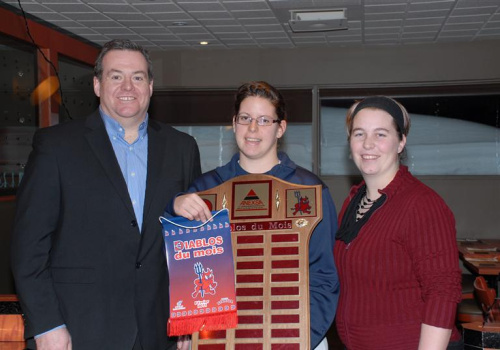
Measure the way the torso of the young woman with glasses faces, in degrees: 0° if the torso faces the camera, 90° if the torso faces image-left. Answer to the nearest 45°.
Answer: approximately 0°

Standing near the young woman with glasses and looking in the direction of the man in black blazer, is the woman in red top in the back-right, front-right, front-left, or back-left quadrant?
back-left

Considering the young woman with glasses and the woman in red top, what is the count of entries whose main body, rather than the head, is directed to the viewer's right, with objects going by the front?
0

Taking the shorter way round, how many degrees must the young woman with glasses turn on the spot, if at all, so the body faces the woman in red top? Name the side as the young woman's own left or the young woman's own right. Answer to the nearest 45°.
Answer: approximately 45° to the young woman's own left

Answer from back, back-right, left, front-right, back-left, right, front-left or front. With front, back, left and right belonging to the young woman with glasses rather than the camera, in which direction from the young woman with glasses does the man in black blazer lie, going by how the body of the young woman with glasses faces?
right

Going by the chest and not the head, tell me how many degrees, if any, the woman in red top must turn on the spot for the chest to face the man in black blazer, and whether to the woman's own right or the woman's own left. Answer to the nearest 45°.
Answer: approximately 45° to the woman's own right
